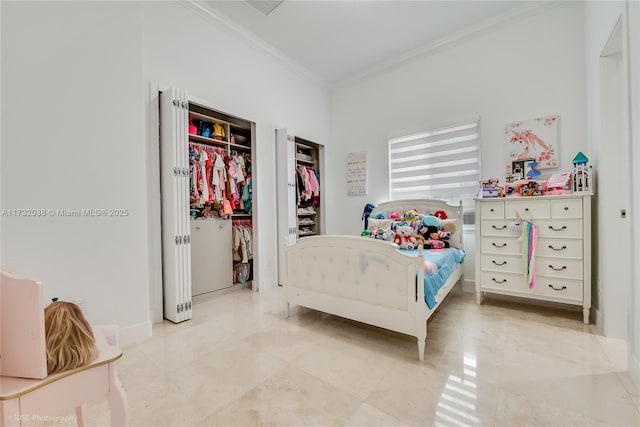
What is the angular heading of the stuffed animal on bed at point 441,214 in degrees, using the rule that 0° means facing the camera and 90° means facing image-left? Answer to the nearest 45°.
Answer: approximately 45°

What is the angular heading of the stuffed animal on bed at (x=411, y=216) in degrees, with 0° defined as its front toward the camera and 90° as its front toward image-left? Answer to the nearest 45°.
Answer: approximately 45°

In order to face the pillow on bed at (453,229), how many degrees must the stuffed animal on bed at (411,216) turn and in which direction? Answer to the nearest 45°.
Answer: approximately 135° to its left

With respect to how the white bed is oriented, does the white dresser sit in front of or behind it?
behind

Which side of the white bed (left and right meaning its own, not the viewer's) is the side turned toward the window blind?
back

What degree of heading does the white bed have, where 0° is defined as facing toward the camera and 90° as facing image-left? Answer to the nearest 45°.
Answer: approximately 45°
